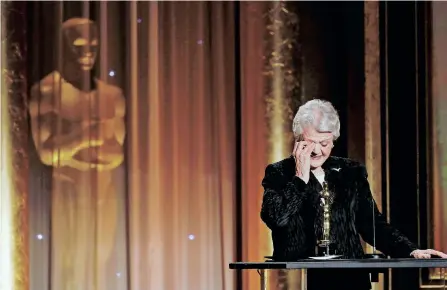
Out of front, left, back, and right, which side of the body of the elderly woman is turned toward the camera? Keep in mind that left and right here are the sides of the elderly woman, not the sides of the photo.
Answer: front

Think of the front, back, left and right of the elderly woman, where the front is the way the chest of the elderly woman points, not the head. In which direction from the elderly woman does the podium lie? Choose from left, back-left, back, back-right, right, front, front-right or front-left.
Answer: front
